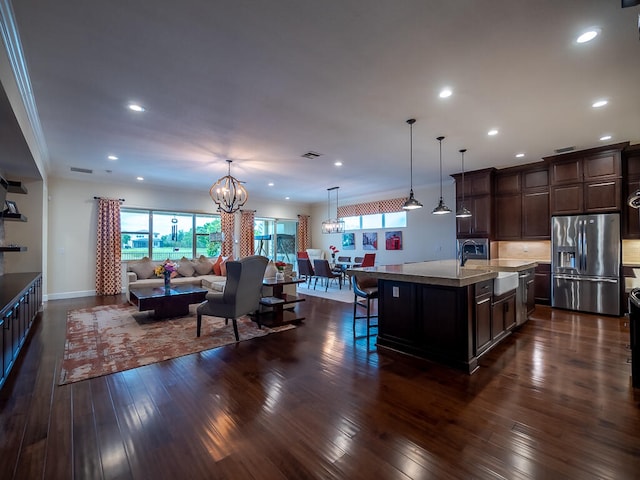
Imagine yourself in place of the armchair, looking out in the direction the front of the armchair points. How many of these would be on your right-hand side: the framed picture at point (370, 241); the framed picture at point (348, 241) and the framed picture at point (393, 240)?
3

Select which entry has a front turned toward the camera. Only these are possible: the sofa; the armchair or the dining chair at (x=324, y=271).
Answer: the sofa

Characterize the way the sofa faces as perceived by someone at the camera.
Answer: facing the viewer

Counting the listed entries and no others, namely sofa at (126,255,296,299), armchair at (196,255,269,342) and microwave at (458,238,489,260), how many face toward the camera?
2

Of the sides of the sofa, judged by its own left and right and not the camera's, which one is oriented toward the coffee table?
front

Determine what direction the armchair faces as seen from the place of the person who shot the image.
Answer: facing away from the viewer and to the left of the viewer

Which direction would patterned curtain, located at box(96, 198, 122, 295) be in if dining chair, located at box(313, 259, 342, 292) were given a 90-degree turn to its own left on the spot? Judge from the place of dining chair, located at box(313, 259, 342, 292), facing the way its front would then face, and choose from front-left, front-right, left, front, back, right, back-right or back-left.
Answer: front-left

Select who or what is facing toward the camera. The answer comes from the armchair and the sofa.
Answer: the sofa

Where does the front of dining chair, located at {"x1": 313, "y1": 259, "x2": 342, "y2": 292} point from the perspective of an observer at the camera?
facing away from the viewer and to the right of the viewer

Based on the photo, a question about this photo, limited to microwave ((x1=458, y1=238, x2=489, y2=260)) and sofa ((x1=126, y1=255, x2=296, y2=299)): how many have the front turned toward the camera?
2

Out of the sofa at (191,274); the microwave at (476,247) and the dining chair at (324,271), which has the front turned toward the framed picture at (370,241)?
the dining chair

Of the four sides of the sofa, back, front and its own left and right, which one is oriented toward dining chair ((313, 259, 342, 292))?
left

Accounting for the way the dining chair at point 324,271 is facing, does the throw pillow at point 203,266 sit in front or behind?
behind

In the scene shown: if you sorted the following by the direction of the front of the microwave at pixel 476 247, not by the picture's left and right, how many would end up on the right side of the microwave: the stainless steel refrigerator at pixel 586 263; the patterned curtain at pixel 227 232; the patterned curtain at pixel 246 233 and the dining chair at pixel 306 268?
3

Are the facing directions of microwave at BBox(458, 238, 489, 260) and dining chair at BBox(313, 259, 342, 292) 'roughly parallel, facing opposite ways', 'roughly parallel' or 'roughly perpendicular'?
roughly parallel, facing opposite ways

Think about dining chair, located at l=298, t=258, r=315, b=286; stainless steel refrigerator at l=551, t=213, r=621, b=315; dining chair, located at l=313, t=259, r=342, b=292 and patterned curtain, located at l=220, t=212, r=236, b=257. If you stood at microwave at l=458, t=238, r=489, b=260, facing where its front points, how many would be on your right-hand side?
3

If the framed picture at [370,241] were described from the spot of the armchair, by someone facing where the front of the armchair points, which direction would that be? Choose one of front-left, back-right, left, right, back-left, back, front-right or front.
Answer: right

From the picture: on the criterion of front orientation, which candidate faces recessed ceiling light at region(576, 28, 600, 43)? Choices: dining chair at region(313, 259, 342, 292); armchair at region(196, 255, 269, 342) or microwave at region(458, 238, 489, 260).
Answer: the microwave

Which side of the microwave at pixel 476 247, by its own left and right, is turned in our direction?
front

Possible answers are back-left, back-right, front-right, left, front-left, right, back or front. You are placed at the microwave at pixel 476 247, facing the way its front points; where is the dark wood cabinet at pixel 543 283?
left

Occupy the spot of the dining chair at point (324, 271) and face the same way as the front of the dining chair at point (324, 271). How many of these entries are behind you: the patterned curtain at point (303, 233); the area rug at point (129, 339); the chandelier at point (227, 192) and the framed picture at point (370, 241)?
2

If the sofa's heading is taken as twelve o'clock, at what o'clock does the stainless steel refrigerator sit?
The stainless steel refrigerator is roughly at 10 o'clock from the sofa.

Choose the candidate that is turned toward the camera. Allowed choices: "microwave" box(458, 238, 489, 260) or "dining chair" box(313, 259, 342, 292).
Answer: the microwave

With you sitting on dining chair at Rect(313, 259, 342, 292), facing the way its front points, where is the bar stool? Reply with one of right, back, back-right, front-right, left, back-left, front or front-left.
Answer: back-right
